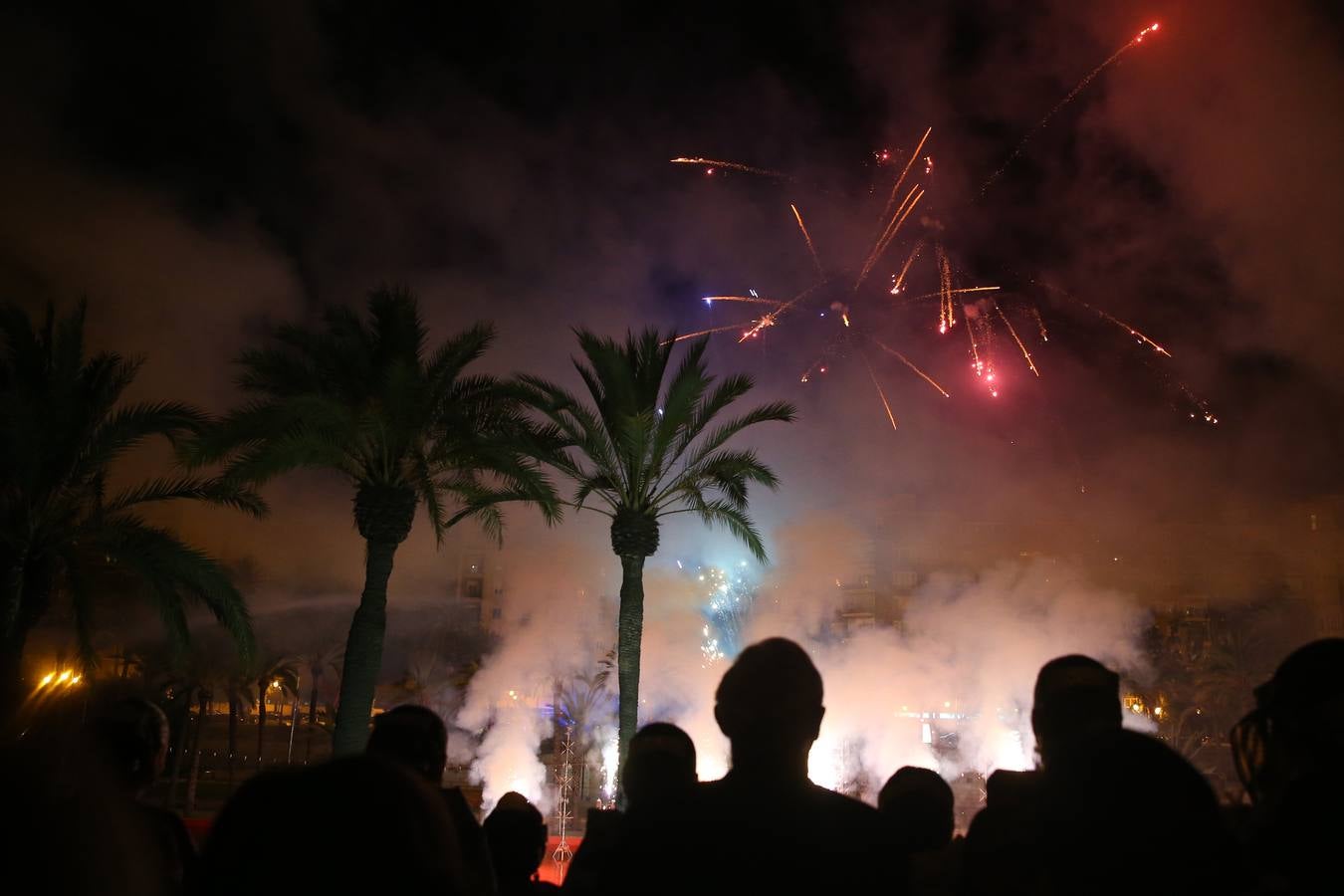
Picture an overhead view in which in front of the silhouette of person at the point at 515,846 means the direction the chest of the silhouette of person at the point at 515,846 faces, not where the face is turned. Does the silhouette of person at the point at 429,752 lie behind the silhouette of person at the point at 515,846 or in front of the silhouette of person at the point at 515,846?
behind

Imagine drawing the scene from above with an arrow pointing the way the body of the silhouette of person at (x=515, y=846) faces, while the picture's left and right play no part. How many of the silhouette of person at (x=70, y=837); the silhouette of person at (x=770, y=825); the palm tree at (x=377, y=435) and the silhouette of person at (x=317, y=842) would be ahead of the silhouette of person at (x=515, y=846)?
1

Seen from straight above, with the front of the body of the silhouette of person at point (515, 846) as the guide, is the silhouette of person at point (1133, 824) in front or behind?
behind

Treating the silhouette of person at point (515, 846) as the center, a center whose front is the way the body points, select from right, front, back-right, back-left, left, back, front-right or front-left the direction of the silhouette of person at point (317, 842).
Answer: back

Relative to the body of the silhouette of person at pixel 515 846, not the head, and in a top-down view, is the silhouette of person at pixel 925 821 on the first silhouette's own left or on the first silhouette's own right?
on the first silhouette's own right

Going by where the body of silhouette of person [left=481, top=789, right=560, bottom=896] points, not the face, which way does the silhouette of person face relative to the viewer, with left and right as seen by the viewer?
facing away from the viewer

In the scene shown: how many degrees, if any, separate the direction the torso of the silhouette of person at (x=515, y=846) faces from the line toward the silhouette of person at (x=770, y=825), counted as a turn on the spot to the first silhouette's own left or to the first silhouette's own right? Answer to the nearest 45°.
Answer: approximately 180°

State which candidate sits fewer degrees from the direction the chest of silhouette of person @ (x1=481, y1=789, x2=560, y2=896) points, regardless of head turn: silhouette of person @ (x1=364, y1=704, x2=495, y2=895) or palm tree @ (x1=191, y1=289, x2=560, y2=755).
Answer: the palm tree

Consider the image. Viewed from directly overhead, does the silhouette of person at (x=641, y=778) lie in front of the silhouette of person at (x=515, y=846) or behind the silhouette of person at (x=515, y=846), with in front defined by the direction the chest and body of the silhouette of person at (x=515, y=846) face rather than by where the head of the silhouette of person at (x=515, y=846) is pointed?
behind
